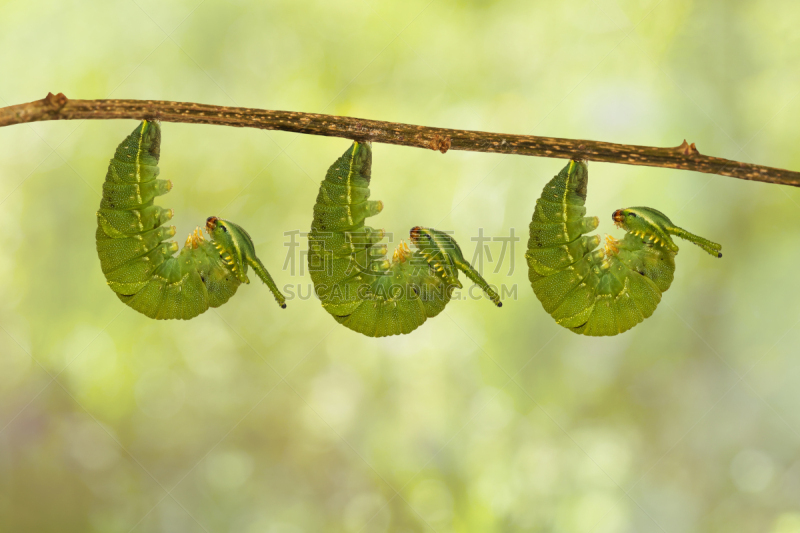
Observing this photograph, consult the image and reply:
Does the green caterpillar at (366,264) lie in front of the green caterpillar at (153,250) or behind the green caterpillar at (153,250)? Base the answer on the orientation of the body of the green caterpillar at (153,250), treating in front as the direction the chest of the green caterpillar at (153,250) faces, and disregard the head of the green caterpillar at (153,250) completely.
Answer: in front

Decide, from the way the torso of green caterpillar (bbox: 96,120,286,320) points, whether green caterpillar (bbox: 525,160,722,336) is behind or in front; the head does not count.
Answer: in front

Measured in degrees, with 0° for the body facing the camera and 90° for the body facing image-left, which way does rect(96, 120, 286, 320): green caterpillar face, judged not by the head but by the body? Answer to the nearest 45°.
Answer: approximately 270°
